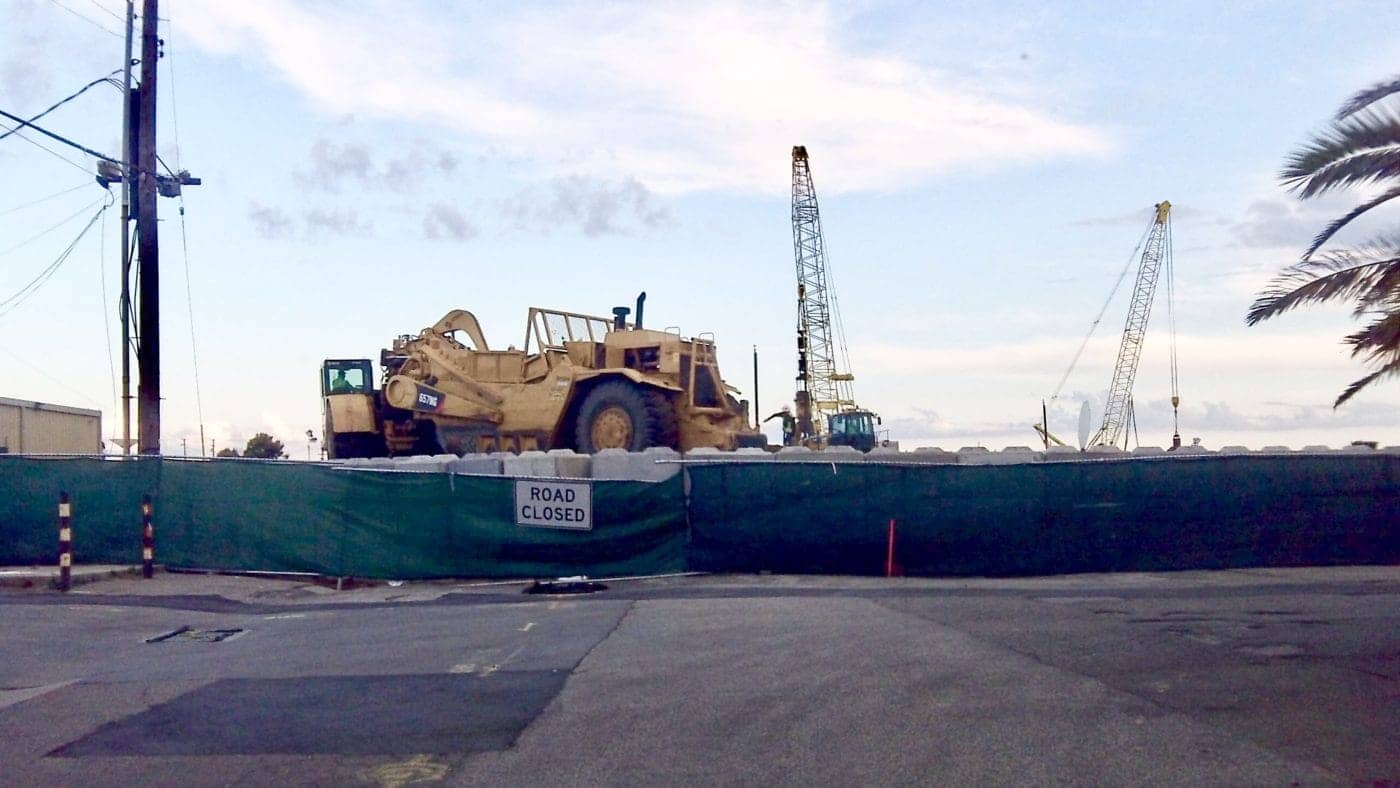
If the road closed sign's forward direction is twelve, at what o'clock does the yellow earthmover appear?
The yellow earthmover is roughly at 6 o'clock from the road closed sign.

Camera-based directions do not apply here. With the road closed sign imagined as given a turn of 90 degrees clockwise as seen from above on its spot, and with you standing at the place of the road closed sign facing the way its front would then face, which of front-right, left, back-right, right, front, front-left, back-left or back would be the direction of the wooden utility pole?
front-right

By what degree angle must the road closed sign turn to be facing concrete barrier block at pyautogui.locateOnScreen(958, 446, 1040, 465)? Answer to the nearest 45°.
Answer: approximately 90° to its left

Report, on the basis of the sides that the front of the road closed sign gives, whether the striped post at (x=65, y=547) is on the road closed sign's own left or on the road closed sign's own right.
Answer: on the road closed sign's own right

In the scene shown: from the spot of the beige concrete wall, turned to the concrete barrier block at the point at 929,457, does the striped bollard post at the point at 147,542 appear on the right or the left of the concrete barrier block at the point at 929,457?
right

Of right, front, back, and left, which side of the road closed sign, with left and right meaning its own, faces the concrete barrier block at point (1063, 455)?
left

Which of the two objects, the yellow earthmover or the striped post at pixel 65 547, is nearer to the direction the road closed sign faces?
the striped post

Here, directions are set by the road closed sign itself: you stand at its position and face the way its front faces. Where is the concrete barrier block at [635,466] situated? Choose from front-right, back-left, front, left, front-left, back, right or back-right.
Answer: back-left

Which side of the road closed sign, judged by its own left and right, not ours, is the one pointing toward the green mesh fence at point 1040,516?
left

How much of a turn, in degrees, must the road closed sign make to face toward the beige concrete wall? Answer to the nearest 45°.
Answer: approximately 135° to its right

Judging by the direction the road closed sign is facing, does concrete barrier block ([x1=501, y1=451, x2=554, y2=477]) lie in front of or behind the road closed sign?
behind

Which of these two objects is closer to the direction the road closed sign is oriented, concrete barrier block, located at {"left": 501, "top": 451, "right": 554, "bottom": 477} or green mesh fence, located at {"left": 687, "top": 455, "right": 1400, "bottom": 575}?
the green mesh fence

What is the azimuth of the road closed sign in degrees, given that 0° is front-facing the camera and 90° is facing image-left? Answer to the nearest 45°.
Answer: approximately 0°
